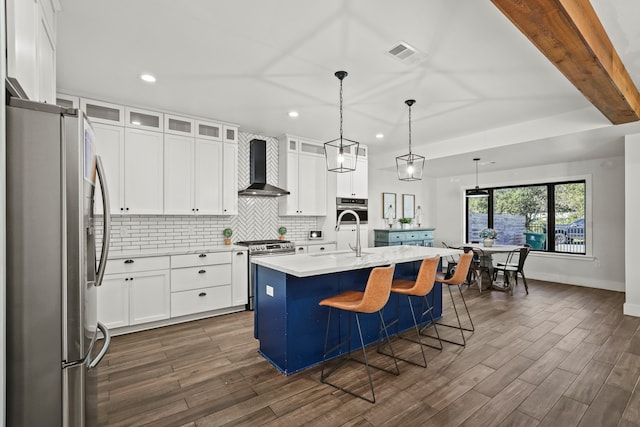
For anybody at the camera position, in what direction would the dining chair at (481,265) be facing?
facing away from the viewer and to the right of the viewer

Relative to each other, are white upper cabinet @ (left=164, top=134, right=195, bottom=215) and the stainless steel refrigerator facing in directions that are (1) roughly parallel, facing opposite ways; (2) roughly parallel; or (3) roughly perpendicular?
roughly perpendicular

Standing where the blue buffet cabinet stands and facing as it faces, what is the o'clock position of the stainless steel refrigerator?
The stainless steel refrigerator is roughly at 2 o'clock from the blue buffet cabinet.

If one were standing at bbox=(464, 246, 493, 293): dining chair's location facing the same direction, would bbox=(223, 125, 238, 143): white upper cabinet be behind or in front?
behind

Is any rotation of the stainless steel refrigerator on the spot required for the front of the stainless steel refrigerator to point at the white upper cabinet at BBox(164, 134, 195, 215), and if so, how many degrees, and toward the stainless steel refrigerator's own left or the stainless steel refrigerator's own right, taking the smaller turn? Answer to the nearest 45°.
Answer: approximately 45° to the stainless steel refrigerator's own left

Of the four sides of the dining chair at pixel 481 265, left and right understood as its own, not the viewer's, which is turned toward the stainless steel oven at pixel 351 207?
back

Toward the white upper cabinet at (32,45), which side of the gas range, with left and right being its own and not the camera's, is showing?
right

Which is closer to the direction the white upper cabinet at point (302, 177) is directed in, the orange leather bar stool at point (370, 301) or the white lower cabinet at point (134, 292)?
the orange leather bar stool

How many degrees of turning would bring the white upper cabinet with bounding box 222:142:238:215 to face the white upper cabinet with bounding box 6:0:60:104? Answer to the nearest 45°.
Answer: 0° — it already faces it

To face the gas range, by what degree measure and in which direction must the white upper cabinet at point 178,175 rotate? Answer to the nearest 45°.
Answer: approximately 90° to its left

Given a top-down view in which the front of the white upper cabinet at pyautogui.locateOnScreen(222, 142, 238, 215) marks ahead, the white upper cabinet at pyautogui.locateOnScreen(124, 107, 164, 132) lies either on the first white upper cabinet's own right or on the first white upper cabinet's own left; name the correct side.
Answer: on the first white upper cabinet's own right

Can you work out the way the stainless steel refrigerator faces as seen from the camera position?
facing to the right of the viewer
